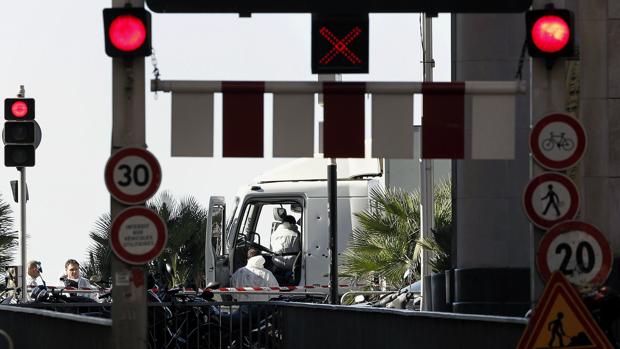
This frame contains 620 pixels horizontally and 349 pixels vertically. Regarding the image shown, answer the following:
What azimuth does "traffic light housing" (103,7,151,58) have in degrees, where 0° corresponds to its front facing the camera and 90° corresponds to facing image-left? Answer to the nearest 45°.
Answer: approximately 0°

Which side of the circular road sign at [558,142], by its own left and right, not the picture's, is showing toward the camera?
front

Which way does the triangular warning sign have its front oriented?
toward the camera

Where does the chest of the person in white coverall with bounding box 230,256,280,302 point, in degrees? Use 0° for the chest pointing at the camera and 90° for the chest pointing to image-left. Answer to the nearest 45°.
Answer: approximately 180°

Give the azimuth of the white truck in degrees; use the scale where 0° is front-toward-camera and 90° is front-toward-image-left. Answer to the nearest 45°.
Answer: approximately 90°

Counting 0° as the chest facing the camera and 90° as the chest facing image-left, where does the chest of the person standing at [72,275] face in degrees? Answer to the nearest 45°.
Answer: approximately 0°

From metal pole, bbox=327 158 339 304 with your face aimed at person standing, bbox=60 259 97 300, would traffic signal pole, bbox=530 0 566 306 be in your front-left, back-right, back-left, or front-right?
back-left
